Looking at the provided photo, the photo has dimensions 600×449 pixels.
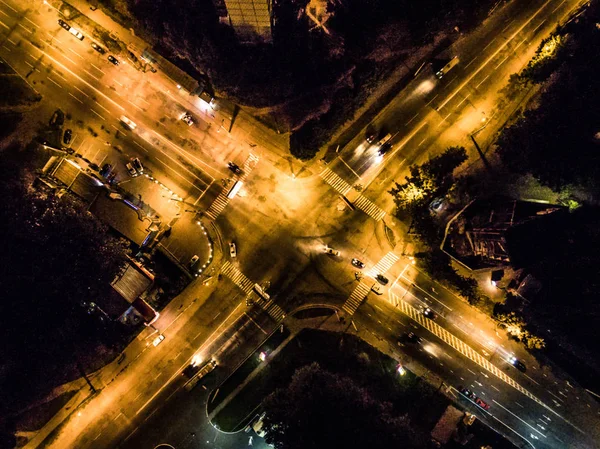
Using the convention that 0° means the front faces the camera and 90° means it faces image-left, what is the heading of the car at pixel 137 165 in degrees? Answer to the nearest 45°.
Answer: approximately 315°

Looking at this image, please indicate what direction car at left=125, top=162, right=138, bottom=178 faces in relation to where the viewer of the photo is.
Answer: facing the viewer and to the right of the viewer

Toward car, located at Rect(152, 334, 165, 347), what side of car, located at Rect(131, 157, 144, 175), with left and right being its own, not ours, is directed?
front

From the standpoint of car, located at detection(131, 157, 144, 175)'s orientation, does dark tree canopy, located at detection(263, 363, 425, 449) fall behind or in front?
in front

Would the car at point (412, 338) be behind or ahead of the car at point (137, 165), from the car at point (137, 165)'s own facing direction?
ahead

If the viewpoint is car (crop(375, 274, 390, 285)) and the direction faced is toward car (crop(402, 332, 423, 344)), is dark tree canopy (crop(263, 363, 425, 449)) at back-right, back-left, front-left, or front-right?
front-right

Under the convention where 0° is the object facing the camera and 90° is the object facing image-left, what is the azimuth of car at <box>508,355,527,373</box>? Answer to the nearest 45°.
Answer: approximately 135°

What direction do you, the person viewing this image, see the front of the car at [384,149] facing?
facing the viewer and to the left of the viewer

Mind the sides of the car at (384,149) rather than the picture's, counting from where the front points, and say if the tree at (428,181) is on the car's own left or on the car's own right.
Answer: on the car's own left
